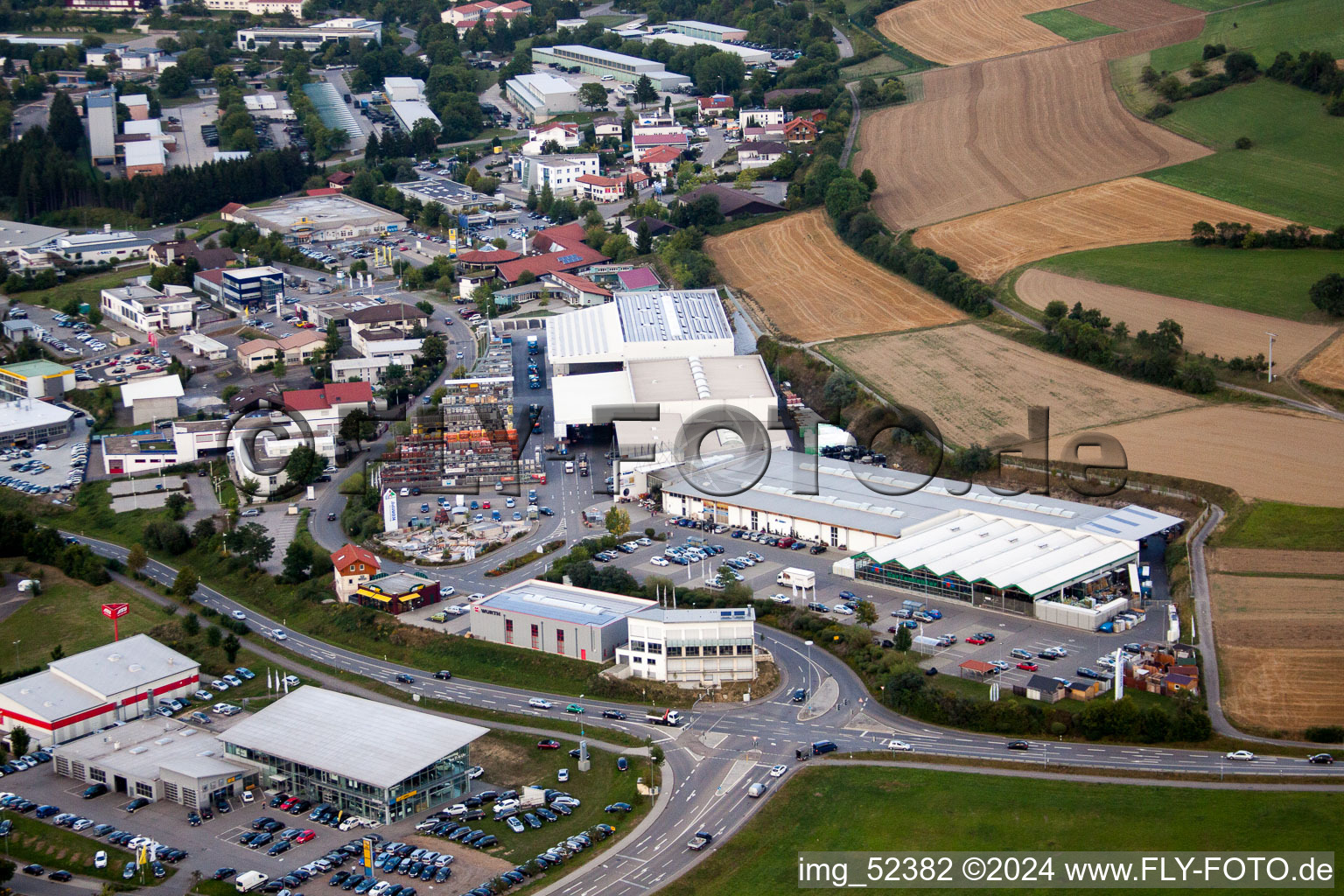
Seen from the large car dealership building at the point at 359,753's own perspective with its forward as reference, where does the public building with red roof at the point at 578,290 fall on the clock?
The public building with red roof is roughly at 8 o'clock from the large car dealership building.

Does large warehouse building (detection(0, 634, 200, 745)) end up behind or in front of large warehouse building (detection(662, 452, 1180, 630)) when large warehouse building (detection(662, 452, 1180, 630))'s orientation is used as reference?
in front

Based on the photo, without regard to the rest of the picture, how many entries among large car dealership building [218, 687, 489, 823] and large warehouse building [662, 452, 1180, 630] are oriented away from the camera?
0

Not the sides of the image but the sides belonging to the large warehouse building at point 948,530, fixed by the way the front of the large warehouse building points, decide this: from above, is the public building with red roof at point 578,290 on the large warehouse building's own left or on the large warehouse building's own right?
on the large warehouse building's own right

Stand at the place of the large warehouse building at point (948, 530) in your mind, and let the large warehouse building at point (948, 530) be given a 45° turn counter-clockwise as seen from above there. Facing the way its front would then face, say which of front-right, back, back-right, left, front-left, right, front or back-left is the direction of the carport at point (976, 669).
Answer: front
